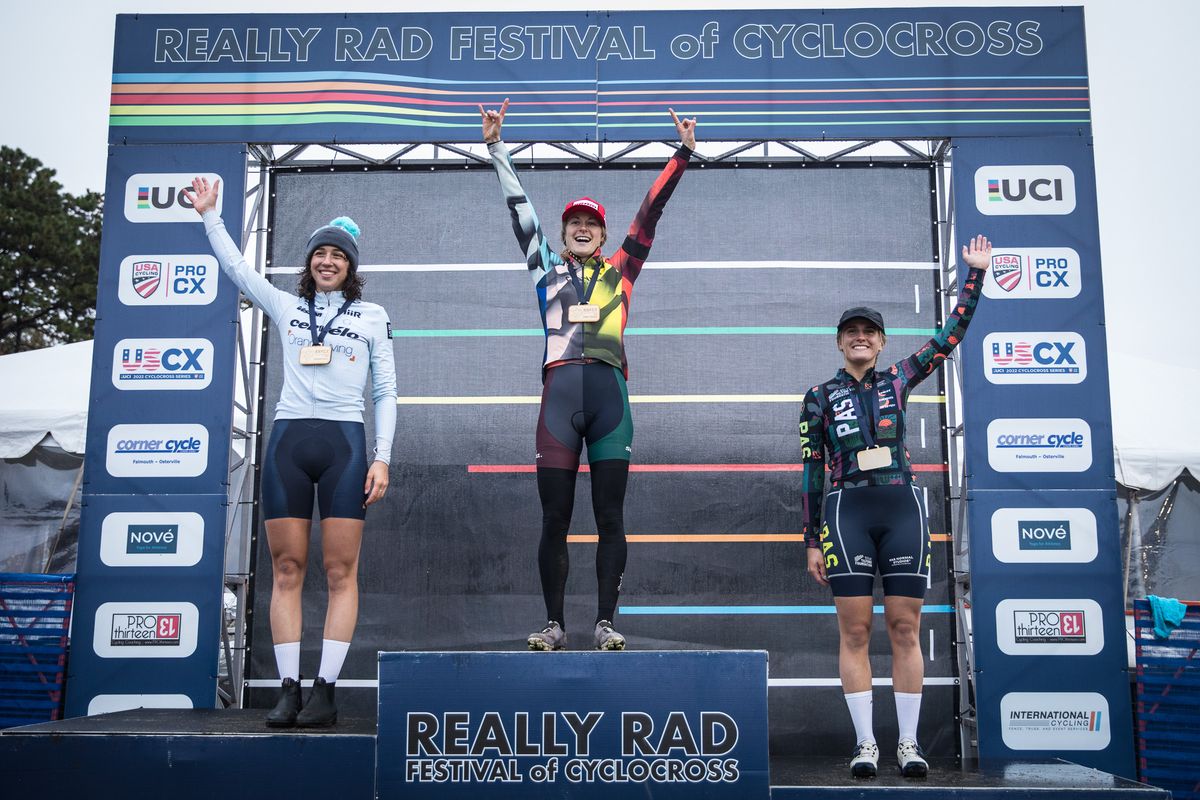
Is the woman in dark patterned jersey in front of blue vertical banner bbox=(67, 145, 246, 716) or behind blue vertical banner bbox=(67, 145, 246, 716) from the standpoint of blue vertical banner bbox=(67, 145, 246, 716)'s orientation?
in front

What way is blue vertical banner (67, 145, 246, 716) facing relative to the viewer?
toward the camera

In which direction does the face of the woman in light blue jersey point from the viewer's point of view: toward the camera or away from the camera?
toward the camera

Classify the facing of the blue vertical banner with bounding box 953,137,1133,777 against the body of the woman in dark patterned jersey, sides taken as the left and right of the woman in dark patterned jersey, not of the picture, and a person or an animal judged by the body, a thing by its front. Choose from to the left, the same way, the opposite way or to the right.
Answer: the same way

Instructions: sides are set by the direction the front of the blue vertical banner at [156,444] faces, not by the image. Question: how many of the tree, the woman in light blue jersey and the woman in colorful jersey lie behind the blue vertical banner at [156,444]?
1

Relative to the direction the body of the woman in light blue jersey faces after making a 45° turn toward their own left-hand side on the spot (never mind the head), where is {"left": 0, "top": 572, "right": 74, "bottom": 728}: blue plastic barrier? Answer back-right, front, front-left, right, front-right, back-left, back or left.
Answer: back

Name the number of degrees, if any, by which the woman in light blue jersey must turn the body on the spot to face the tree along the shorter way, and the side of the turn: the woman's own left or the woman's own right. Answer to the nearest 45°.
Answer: approximately 180°

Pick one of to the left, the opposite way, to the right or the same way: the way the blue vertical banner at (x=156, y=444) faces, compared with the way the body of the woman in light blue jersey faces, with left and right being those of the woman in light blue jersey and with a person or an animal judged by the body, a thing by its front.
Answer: the same way

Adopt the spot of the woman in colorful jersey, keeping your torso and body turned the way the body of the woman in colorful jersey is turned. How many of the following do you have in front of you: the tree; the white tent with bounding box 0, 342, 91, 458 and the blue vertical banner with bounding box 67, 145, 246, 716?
0

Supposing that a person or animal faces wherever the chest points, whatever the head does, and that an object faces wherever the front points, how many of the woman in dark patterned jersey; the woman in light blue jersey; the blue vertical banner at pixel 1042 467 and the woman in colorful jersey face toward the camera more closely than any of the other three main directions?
4

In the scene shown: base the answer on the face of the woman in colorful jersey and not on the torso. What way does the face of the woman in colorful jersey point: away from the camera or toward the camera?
toward the camera

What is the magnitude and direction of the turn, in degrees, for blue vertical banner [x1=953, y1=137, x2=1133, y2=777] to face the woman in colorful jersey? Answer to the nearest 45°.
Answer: approximately 45° to its right

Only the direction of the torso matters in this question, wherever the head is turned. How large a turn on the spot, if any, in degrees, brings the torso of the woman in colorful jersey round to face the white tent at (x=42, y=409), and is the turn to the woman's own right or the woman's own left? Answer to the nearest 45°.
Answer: approximately 135° to the woman's own right

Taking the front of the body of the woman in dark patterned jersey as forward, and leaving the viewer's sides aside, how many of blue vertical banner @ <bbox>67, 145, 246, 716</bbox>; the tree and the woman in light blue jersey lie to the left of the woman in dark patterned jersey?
0

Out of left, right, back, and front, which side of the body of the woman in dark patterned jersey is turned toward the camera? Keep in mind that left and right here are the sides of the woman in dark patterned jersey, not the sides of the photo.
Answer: front

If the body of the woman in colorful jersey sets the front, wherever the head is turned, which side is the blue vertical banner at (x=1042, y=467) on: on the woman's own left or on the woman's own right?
on the woman's own left

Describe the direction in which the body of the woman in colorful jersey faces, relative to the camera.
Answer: toward the camera
